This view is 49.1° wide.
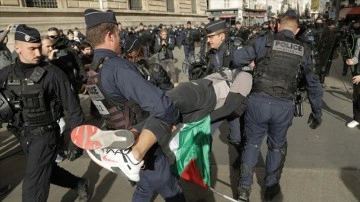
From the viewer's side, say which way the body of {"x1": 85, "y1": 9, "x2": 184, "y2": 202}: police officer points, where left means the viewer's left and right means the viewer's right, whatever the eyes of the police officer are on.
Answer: facing away from the viewer and to the right of the viewer

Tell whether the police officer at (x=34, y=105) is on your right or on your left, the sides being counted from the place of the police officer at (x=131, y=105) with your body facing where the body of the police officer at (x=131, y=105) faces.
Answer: on your left

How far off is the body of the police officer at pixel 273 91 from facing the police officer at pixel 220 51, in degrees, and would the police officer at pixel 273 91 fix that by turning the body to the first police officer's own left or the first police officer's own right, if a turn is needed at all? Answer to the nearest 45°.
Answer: approximately 45° to the first police officer's own left

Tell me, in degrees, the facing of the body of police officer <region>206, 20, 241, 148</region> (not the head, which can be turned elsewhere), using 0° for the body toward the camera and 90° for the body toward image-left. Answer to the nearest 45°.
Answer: approximately 45°

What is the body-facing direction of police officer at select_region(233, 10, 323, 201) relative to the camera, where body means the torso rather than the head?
away from the camera

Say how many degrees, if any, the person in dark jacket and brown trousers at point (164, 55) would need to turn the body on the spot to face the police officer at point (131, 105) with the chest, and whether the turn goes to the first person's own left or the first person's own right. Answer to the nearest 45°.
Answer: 0° — they already face them

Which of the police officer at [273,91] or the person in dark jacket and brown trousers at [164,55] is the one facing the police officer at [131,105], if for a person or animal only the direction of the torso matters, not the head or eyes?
the person in dark jacket and brown trousers at [164,55]

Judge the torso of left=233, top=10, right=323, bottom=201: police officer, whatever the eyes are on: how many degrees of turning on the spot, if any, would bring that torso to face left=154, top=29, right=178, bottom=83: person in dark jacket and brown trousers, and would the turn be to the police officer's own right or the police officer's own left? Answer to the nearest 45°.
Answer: approximately 45° to the police officer's own left

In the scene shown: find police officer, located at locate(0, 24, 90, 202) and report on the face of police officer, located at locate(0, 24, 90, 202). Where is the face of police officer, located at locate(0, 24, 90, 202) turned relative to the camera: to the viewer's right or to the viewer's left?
to the viewer's right

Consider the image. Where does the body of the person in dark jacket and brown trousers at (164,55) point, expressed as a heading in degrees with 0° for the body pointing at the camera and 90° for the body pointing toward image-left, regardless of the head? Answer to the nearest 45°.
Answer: approximately 0°

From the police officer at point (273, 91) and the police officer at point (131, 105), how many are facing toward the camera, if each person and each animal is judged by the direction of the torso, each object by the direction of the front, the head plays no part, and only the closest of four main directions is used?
0

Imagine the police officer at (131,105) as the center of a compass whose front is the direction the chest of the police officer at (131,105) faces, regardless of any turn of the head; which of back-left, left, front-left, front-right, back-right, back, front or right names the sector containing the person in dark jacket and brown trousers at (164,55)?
front-left

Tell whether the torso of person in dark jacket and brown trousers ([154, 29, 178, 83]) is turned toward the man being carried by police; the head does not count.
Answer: yes

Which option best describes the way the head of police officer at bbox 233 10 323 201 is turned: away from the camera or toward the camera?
away from the camera
